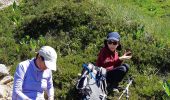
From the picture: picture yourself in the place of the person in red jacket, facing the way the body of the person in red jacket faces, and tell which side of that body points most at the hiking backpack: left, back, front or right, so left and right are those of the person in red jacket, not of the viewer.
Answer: right

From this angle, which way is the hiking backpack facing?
toward the camera

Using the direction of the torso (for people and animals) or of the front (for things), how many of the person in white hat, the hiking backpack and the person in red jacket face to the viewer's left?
0

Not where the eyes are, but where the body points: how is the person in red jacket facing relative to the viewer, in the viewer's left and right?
facing the viewer and to the right of the viewer

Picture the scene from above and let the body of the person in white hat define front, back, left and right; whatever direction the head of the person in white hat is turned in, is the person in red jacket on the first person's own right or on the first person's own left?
on the first person's own left

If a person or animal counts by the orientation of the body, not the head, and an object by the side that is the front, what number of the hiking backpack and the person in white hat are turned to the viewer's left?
0

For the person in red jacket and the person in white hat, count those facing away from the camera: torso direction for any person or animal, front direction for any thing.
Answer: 0

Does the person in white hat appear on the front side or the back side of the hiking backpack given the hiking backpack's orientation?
on the front side
